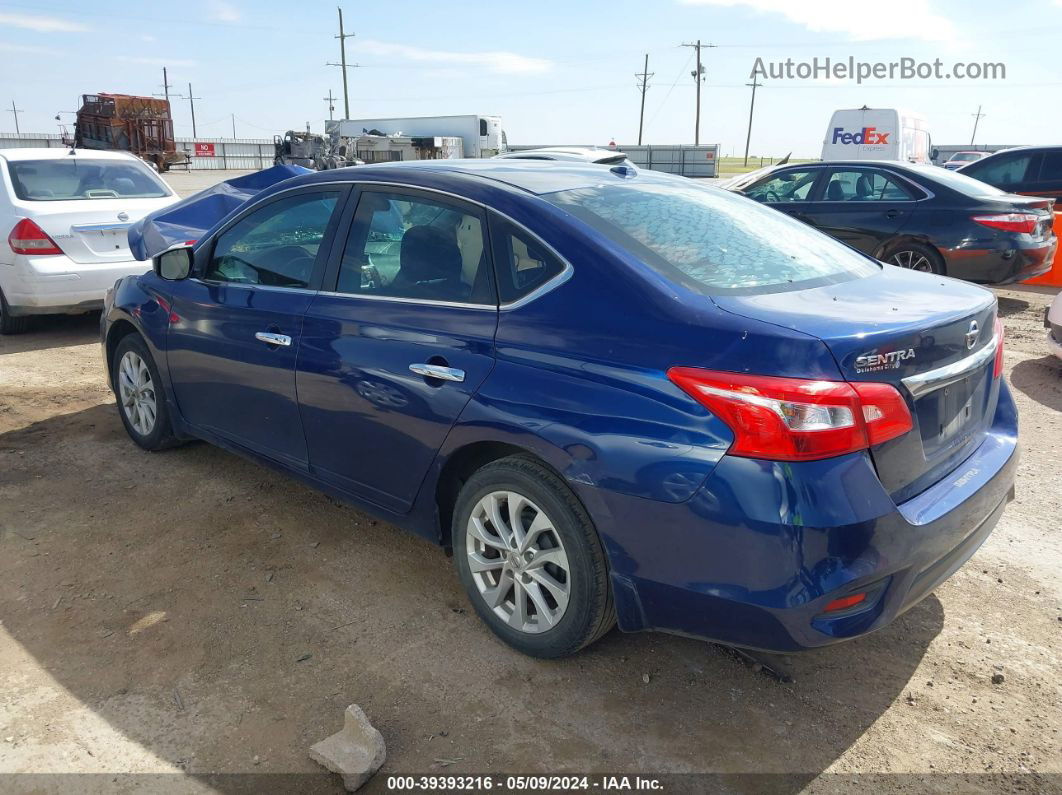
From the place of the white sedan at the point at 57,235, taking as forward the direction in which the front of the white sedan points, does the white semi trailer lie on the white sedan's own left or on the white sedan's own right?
on the white sedan's own right

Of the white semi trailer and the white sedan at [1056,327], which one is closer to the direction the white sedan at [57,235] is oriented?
the white semi trailer

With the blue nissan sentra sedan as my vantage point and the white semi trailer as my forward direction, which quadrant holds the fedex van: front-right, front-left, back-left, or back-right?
front-right

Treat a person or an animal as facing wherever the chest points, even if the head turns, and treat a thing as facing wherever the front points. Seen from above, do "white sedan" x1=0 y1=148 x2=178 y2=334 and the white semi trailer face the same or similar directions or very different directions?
very different directions

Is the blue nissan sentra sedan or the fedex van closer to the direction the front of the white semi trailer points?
the fedex van

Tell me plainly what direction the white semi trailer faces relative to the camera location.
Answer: facing the viewer and to the right of the viewer

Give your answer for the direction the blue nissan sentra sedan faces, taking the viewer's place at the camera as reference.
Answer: facing away from the viewer and to the left of the viewer

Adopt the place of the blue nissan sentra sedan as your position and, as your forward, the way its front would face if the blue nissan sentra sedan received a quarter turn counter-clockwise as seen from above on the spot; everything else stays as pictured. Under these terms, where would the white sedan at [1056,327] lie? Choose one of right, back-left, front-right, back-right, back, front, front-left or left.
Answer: back

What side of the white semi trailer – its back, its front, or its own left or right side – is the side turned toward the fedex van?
front

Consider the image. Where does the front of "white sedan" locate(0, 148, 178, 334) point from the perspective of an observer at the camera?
facing away from the viewer and to the left of the viewer

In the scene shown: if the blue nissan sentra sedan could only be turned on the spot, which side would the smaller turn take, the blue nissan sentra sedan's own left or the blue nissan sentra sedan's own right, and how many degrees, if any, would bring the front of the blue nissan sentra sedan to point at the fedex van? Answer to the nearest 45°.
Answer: approximately 45° to the blue nissan sentra sedan's own right

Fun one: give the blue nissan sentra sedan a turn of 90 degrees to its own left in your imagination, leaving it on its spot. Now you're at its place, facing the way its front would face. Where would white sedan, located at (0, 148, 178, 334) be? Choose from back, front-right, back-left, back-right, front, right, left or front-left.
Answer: right
